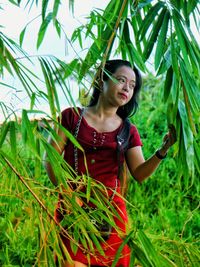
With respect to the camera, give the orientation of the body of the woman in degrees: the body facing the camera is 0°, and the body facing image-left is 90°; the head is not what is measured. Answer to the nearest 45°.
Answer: approximately 0°
